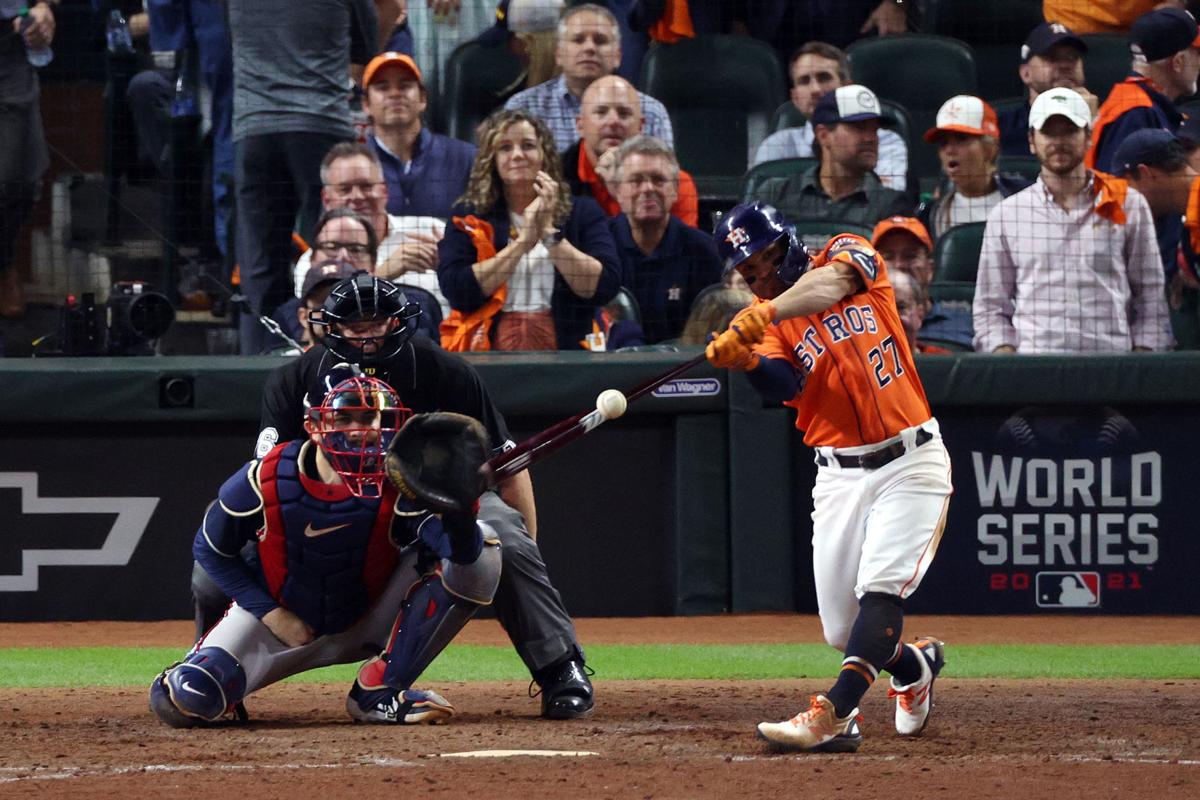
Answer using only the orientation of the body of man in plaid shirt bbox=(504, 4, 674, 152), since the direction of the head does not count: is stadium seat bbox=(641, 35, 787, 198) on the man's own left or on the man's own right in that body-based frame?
on the man's own left

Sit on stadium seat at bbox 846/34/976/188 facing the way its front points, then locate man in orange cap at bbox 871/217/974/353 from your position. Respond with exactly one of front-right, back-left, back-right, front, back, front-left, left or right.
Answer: front

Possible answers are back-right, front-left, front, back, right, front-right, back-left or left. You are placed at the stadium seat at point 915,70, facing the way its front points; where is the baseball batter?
front

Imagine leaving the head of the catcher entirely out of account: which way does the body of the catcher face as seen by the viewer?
toward the camera

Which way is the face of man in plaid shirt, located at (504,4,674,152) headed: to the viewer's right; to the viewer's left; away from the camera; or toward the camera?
toward the camera

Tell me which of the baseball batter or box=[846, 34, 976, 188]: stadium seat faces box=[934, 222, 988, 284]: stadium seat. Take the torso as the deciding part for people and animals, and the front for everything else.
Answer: box=[846, 34, 976, 188]: stadium seat

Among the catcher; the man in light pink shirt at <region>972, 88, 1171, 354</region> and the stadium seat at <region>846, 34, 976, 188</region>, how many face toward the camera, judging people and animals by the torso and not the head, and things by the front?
3

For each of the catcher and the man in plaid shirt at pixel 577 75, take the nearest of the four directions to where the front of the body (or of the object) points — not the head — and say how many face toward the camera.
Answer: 2

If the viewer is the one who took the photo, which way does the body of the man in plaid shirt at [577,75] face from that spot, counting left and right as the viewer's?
facing the viewer

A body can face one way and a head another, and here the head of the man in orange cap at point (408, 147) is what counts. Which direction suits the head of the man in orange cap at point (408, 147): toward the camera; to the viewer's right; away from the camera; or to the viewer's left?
toward the camera

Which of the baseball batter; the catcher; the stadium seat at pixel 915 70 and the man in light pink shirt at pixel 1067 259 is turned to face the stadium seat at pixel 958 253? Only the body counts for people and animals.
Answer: the stadium seat at pixel 915 70

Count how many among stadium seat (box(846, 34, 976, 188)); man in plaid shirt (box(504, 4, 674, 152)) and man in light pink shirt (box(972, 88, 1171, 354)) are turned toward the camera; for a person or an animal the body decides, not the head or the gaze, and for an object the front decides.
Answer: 3

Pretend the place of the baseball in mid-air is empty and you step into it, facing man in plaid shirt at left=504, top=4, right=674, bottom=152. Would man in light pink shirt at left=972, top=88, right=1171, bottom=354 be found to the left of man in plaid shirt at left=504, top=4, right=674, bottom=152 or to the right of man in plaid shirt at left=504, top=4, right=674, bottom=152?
right

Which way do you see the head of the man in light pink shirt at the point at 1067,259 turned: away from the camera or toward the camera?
toward the camera

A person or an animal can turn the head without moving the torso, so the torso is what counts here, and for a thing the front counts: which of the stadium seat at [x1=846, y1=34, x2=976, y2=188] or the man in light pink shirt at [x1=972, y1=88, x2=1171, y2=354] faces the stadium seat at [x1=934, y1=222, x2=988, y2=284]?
the stadium seat at [x1=846, y1=34, x2=976, y2=188]

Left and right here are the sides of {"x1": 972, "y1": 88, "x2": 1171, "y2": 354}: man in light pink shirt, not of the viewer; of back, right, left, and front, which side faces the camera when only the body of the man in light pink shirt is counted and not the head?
front

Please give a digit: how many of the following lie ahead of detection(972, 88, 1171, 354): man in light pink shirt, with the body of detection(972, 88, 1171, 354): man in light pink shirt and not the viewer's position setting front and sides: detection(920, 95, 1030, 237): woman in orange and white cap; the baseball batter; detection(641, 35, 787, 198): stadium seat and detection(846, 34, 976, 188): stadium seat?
1

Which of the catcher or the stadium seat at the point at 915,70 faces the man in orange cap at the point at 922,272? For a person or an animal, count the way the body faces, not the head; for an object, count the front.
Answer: the stadium seat

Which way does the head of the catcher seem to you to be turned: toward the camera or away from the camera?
toward the camera
